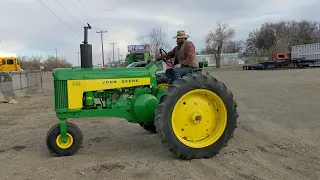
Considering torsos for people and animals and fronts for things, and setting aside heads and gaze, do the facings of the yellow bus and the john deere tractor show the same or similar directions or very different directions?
very different directions

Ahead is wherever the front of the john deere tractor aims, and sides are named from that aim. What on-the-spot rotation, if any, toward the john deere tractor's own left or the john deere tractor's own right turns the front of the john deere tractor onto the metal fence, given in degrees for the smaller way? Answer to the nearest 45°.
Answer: approximately 45° to the john deere tractor's own right

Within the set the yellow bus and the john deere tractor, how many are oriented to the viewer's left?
1

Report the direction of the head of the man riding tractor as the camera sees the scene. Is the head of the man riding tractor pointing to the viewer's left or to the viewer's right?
to the viewer's left

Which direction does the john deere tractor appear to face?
to the viewer's left
